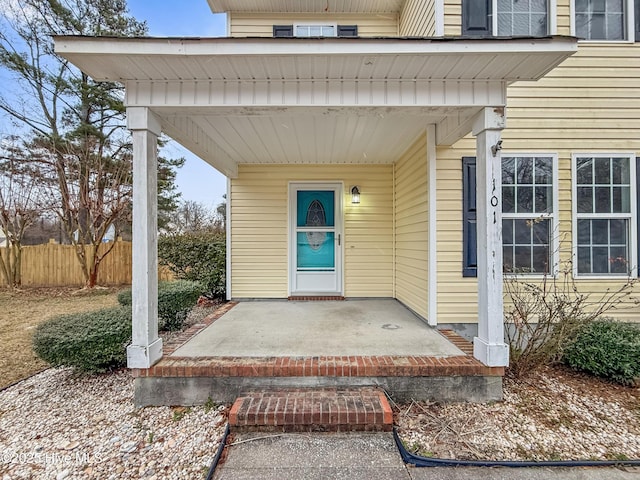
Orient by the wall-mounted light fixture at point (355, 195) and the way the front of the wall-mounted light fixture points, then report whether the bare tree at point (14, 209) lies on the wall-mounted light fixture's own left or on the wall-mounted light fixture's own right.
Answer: on the wall-mounted light fixture's own right

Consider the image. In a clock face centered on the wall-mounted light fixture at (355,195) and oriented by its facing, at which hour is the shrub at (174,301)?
The shrub is roughly at 2 o'clock from the wall-mounted light fixture.

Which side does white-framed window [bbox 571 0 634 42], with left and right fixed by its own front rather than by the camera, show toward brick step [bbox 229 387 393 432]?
right

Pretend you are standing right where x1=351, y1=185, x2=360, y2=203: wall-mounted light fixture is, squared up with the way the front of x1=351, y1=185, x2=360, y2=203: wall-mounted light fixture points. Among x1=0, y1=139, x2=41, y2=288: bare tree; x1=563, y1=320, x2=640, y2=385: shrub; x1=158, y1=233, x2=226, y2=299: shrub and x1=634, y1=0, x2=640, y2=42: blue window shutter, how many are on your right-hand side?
2

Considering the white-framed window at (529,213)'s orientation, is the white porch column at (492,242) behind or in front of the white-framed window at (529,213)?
in front

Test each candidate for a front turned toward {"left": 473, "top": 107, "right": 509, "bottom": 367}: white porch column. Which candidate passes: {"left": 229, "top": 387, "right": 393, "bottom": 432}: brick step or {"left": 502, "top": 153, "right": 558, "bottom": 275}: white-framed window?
the white-framed window

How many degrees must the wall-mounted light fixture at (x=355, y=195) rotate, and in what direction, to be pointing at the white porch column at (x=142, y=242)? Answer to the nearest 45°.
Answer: approximately 45° to its right

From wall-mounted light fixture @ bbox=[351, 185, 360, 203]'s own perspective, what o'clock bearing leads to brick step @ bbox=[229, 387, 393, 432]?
The brick step is roughly at 12 o'clock from the wall-mounted light fixture.

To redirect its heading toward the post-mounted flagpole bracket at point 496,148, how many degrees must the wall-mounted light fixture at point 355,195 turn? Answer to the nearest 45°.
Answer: approximately 45° to its left

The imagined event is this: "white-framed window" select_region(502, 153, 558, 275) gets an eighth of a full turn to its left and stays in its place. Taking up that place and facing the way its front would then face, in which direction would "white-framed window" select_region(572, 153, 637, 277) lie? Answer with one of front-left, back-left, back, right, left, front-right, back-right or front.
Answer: left

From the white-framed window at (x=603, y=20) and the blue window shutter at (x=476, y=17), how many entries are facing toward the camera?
2

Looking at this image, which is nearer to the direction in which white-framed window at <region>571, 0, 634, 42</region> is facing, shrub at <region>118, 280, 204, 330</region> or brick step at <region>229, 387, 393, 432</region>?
the brick step
